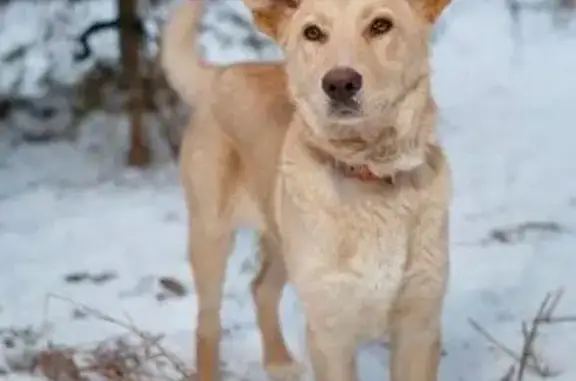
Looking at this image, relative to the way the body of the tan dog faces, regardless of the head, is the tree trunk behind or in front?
behind

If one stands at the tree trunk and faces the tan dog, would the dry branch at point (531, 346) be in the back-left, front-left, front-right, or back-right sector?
front-left

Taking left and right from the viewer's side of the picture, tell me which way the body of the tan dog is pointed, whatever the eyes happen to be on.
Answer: facing the viewer and to the right of the viewer

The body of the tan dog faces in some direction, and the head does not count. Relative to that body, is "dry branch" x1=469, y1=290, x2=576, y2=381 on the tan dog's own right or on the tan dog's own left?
on the tan dog's own left

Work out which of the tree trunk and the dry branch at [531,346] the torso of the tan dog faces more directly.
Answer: the dry branch
